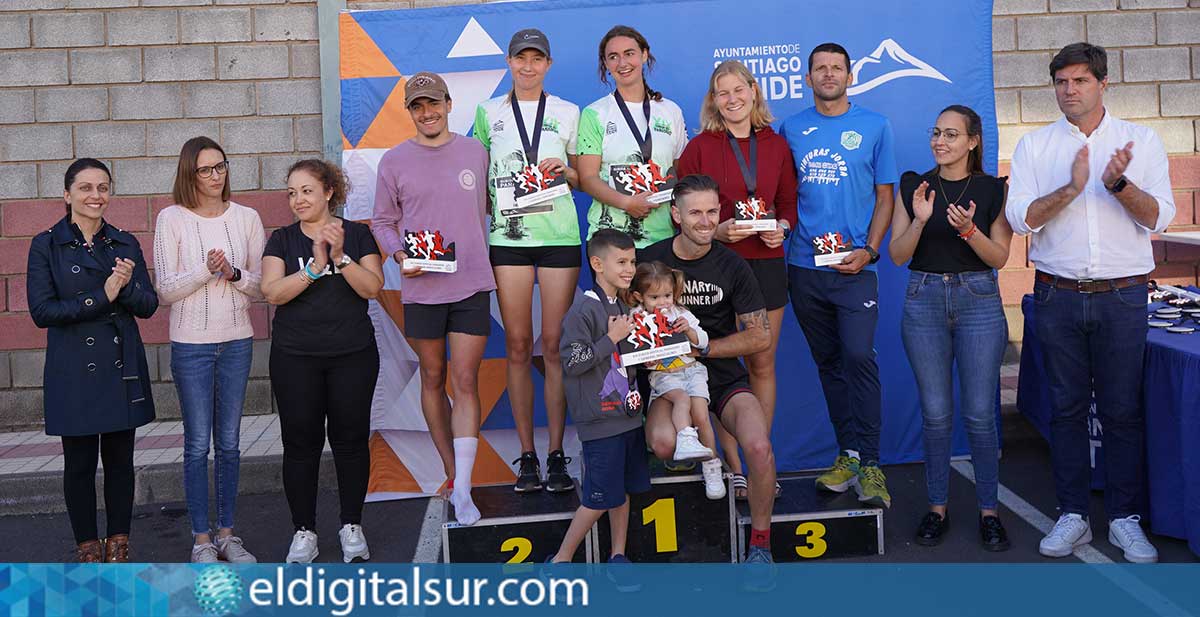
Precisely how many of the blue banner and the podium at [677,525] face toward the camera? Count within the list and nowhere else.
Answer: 2

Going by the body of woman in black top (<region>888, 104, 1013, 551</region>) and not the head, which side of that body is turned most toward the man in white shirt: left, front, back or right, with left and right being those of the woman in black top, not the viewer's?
left

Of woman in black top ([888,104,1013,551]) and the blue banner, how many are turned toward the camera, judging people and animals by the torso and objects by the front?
2

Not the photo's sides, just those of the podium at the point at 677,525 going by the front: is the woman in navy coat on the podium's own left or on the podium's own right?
on the podium's own right

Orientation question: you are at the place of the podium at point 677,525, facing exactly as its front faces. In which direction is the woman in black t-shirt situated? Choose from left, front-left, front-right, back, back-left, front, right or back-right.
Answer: right

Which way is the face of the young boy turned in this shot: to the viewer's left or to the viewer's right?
to the viewer's right

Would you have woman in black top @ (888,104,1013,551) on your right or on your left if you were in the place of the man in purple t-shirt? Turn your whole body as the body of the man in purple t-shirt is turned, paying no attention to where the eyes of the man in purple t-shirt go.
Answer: on your left

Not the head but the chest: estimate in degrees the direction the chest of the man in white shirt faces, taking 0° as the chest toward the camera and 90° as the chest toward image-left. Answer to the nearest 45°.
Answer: approximately 0°

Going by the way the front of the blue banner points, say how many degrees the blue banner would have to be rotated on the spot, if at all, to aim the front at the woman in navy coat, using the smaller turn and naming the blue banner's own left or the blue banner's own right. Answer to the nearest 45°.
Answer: approximately 45° to the blue banner's own right

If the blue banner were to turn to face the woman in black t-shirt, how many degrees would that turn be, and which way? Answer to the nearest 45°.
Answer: approximately 45° to its right

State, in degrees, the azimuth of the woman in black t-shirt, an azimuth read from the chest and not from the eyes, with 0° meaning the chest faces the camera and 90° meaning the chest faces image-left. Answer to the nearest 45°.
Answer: approximately 0°
